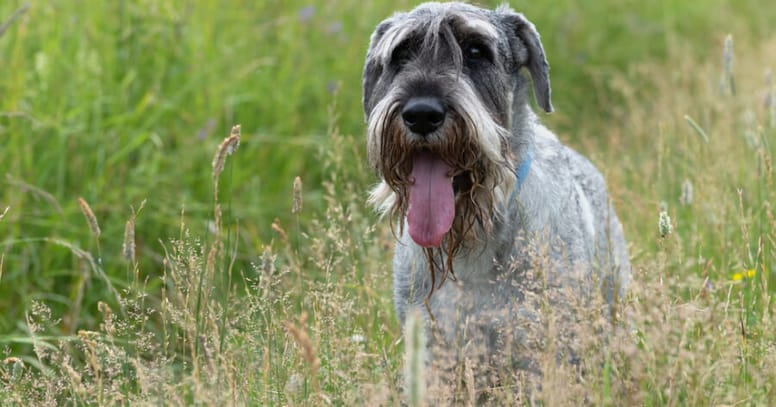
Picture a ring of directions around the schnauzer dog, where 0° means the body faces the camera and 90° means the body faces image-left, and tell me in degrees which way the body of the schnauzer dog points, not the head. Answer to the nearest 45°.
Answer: approximately 45°
